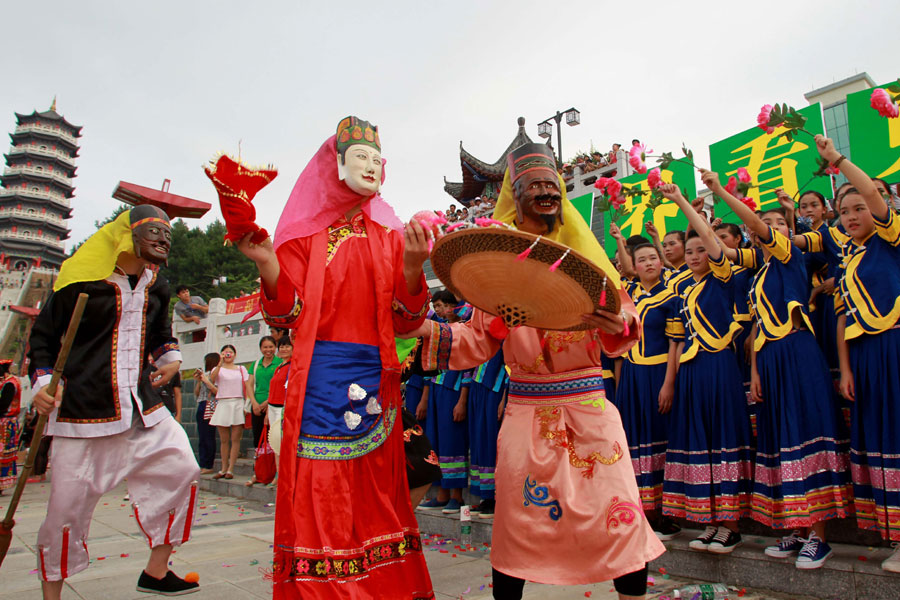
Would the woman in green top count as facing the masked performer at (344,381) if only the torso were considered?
yes

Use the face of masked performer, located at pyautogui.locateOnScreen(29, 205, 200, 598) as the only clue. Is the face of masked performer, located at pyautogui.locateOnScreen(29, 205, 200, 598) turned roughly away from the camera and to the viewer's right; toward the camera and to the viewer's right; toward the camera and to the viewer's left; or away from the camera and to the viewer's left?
toward the camera and to the viewer's right

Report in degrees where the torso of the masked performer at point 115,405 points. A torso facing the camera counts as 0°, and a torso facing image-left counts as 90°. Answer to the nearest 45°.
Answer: approximately 315°

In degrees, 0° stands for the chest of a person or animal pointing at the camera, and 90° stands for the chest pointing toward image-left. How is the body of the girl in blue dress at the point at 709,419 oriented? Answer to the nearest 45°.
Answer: approximately 45°

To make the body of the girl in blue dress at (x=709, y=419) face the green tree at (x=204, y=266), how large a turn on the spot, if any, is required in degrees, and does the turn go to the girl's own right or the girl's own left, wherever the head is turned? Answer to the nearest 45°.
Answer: approximately 90° to the girl's own right

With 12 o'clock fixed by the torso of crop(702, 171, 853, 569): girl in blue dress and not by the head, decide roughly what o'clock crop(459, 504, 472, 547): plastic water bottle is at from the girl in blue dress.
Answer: The plastic water bottle is roughly at 2 o'clock from the girl in blue dress.

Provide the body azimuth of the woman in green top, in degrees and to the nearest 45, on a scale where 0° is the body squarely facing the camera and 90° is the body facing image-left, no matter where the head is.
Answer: approximately 0°

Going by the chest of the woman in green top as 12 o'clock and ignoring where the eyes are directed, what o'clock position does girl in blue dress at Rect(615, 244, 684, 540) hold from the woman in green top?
The girl in blue dress is roughly at 11 o'clock from the woman in green top.

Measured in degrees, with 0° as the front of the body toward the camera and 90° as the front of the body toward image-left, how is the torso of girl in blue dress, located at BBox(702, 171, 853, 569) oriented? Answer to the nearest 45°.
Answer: approximately 45°
